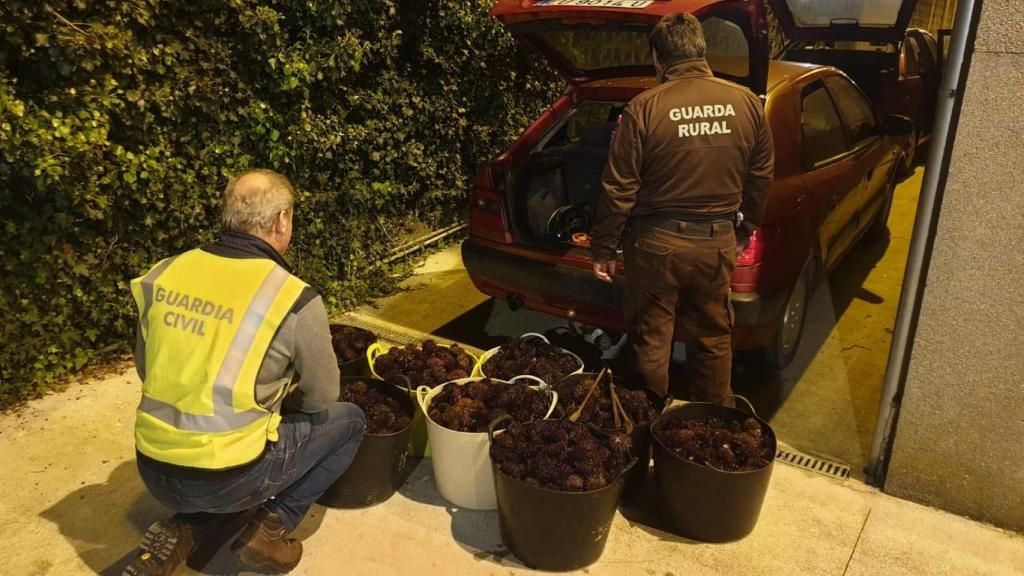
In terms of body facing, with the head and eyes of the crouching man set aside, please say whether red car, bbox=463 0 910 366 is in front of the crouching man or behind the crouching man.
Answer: in front

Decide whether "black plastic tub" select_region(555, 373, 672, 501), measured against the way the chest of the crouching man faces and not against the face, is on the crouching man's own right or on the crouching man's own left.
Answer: on the crouching man's own right

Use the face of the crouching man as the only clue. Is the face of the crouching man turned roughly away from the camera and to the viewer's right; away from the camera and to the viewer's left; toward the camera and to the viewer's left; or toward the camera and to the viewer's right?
away from the camera and to the viewer's right

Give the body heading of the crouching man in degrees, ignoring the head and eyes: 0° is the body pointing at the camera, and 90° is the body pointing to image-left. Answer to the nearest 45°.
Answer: approximately 225°

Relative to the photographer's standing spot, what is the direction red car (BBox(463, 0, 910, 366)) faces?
facing away from the viewer and to the right of the viewer

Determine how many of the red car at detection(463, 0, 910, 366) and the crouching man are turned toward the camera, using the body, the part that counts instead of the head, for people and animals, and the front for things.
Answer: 0

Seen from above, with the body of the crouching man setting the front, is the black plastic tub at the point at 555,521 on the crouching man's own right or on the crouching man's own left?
on the crouching man's own right

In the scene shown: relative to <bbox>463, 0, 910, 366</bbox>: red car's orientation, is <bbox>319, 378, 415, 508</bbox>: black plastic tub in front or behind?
behind

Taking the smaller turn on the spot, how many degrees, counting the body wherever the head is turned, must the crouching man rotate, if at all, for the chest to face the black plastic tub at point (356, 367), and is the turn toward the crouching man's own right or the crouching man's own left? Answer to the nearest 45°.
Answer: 0° — they already face it

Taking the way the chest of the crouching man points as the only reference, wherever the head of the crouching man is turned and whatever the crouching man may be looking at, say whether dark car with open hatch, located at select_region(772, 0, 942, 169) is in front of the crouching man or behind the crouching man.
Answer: in front

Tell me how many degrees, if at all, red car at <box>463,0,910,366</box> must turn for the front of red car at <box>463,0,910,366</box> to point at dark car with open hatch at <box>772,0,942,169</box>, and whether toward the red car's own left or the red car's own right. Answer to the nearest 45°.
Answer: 0° — it already faces it

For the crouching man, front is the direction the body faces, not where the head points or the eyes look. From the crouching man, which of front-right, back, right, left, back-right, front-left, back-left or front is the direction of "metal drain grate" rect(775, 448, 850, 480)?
front-right

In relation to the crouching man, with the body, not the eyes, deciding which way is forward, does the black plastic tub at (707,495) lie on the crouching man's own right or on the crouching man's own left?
on the crouching man's own right
